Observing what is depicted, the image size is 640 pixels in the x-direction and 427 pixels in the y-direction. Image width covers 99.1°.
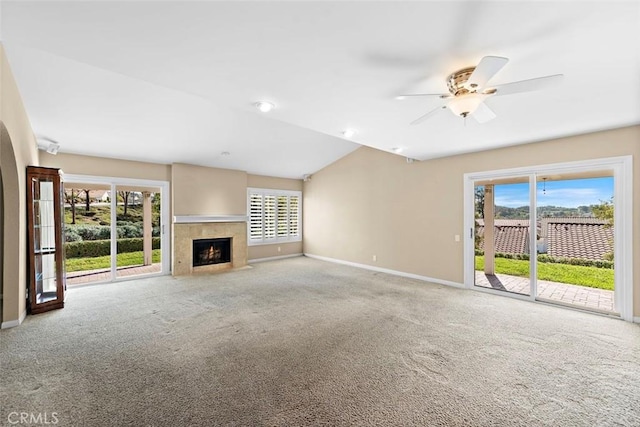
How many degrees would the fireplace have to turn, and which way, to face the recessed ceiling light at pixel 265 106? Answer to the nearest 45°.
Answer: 0° — it already faces it

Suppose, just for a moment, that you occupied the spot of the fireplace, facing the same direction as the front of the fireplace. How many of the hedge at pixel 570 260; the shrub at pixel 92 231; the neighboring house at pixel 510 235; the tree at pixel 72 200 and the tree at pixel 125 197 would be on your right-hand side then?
3

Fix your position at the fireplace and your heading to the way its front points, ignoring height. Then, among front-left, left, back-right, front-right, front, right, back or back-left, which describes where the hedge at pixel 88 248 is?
right

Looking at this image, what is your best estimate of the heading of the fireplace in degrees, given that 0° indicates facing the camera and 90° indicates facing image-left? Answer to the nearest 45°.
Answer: approximately 0°

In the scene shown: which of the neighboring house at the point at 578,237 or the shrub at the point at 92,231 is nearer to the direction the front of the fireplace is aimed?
the neighboring house

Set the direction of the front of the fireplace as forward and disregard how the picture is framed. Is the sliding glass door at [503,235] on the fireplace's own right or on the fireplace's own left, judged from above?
on the fireplace's own left

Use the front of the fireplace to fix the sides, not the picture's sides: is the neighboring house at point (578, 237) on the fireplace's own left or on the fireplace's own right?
on the fireplace's own left

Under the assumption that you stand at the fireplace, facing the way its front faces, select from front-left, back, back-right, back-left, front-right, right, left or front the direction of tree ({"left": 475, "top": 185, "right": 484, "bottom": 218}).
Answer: front-left

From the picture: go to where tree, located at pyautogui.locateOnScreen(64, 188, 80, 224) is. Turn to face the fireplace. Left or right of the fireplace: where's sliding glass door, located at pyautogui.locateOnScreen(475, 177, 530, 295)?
left

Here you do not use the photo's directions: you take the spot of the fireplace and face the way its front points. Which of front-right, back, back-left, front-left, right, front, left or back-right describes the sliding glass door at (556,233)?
front-left

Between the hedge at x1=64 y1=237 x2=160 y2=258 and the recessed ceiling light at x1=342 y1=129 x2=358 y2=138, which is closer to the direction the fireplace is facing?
the recessed ceiling light

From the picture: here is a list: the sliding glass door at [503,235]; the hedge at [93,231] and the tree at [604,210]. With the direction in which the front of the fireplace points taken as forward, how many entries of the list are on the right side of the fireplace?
1
